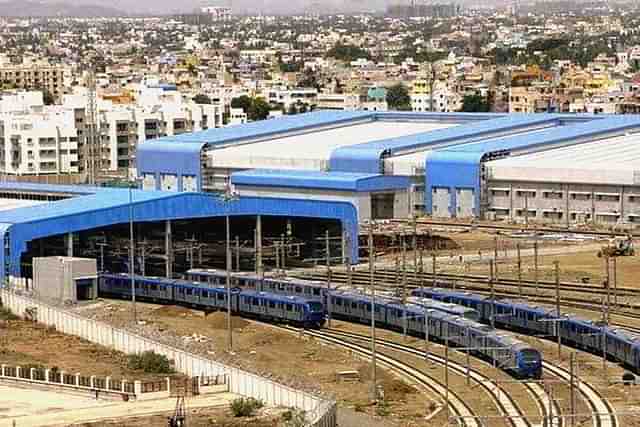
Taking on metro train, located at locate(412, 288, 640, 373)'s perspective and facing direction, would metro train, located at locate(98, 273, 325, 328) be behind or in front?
behind

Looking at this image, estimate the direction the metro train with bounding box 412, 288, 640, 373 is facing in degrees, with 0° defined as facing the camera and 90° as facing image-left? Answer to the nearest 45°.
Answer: approximately 315°

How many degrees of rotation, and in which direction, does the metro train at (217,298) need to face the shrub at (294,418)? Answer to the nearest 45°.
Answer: approximately 45° to its right

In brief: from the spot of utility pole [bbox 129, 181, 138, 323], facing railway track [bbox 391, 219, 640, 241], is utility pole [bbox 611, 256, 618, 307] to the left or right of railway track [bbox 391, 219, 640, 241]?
right

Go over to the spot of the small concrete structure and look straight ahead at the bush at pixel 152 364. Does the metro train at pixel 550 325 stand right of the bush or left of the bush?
left

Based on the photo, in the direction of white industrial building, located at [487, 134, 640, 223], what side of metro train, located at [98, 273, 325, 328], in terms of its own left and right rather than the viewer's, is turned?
left

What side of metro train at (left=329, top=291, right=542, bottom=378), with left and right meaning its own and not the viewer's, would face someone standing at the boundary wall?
right

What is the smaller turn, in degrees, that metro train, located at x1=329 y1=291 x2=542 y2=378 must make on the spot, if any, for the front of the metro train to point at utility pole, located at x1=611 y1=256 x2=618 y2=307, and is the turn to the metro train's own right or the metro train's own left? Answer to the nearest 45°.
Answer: approximately 90° to the metro train's own left

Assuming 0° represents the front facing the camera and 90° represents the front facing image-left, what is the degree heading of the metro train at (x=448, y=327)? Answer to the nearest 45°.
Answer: approximately 315°
